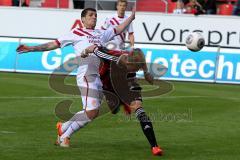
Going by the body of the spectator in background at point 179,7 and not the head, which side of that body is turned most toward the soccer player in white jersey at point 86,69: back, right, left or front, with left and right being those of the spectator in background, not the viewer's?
front

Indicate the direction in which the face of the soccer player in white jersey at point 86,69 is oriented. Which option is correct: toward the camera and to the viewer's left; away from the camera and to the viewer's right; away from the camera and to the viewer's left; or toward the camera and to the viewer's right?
toward the camera and to the viewer's right

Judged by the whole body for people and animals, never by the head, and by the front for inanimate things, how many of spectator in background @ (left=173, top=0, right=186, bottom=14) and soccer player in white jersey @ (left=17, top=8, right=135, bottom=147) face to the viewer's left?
0

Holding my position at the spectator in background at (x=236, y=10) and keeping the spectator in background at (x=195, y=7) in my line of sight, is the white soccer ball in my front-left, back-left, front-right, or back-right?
front-left

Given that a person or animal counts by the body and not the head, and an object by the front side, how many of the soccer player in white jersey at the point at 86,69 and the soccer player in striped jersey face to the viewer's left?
0

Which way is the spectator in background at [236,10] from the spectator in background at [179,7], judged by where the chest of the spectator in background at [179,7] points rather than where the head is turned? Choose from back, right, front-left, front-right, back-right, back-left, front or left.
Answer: left

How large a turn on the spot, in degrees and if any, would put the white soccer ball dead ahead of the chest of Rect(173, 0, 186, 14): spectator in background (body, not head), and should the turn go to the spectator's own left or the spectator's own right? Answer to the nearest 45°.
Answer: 0° — they already face it

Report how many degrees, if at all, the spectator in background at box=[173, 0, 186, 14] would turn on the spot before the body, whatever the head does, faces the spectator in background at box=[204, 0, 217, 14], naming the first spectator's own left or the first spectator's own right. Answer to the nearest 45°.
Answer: approximately 90° to the first spectator's own left

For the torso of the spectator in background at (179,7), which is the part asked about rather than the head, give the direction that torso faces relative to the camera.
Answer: toward the camera
